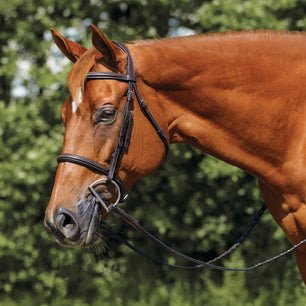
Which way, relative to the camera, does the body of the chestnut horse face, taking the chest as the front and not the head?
to the viewer's left
